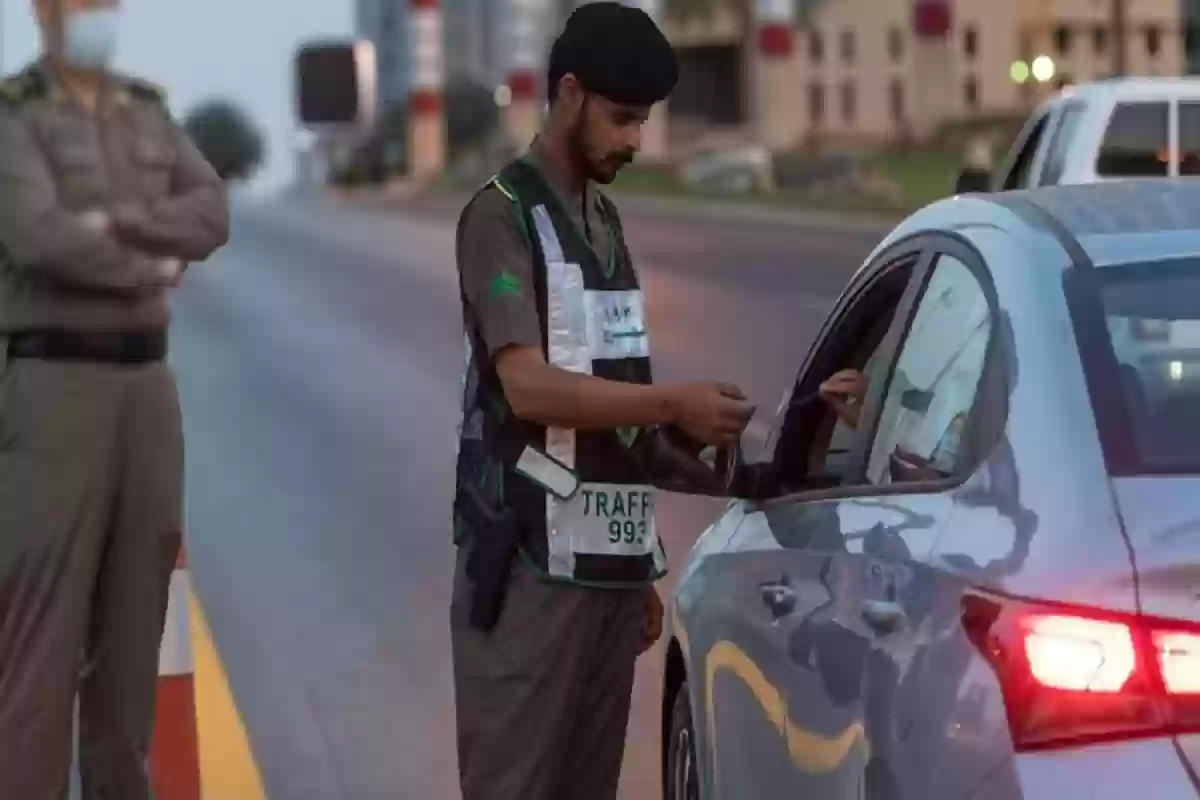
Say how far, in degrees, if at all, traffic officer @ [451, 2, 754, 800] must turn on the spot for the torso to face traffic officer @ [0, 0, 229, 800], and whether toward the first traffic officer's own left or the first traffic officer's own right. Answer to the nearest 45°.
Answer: approximately 180°

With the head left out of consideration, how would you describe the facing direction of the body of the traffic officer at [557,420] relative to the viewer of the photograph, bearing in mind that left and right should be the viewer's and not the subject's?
facing the viewer and to the right of the viewer

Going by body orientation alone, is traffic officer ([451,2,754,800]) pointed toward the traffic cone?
no

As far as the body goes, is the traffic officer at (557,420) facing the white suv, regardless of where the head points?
no

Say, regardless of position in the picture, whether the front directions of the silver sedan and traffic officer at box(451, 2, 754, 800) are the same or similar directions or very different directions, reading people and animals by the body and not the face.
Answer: very different directions

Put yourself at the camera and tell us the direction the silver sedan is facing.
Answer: facing away from the viewer and to the left of the viewer
